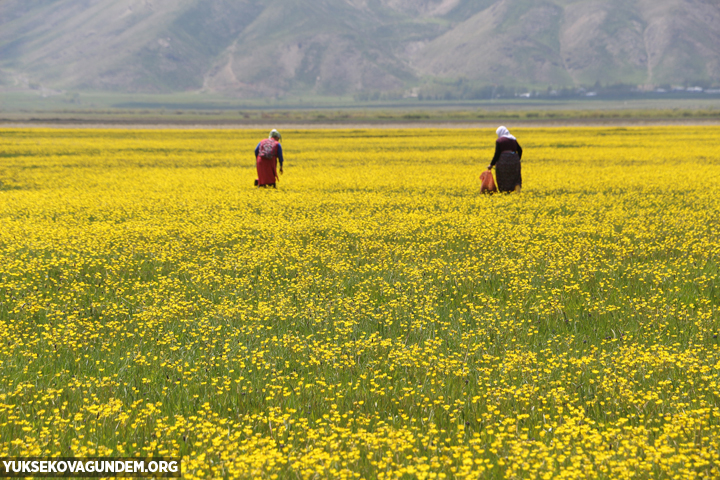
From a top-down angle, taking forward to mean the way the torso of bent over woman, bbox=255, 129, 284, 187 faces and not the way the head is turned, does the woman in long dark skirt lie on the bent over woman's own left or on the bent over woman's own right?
on the bent over woman's own right

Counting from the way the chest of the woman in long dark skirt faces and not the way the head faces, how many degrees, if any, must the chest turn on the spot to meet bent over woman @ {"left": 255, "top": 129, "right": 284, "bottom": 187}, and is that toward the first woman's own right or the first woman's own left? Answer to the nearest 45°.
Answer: approximately 45° to the first woman's own left

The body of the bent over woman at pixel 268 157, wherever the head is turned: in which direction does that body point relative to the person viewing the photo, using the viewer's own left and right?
facing away from the viewer and to the right of the viewer

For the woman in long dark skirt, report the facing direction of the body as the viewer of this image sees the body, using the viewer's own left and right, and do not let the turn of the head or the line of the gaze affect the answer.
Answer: facing away from the viewer and to the left of the viewer

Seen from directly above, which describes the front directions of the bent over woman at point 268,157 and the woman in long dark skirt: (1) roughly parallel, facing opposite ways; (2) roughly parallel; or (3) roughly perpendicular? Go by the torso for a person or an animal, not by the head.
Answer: roughly perpendicular

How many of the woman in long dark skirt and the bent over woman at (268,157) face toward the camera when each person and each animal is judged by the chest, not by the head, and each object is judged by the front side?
0
